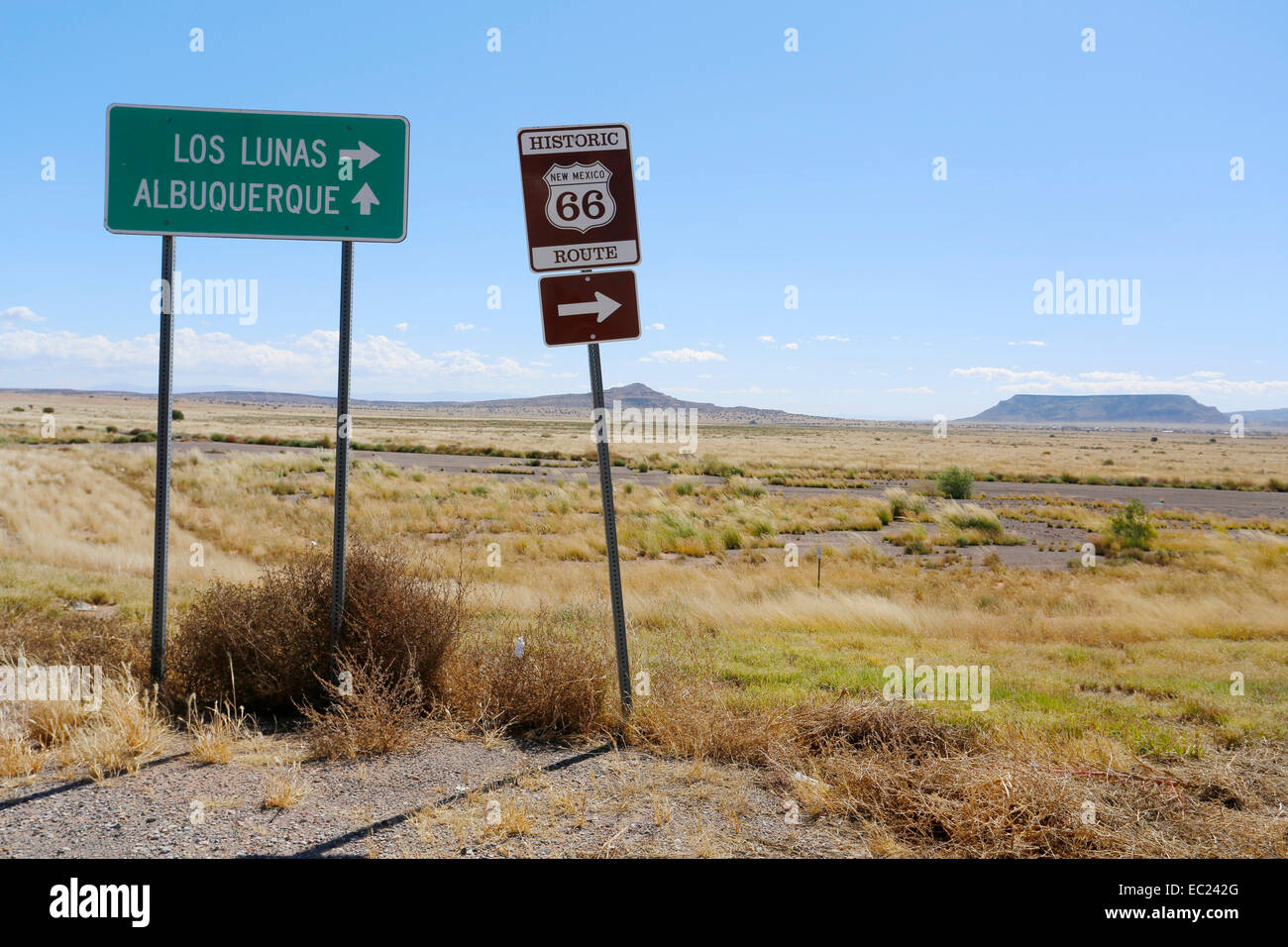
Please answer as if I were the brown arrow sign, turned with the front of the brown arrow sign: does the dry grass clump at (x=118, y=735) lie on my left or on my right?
on my right

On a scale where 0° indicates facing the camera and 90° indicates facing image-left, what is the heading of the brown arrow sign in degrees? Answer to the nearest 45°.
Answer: approximately 0°

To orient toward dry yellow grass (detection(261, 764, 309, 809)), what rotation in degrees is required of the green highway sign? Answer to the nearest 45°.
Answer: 0° — it already faces it

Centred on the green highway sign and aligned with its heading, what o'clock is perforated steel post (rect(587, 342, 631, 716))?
The perforated steel post is roughly at 10 o'clock from the green highway sign.

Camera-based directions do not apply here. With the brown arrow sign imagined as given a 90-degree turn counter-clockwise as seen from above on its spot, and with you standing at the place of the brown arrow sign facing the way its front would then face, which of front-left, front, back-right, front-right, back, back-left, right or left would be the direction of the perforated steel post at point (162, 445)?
back

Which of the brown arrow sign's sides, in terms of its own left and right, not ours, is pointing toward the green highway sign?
right

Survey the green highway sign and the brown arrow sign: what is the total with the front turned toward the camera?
2

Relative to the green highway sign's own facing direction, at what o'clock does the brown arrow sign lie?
The brown arrow sign is roughly at 10 o'clock from the green highway sign.
